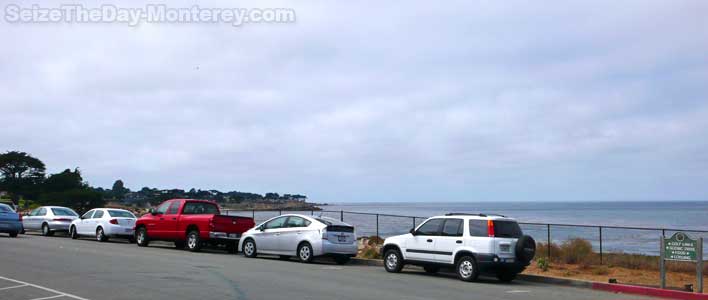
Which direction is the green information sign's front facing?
toward the camera

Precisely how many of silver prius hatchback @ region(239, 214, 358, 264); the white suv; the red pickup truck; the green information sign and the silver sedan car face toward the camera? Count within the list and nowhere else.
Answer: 1

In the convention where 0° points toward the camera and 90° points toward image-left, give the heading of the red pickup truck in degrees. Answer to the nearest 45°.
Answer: approximately 135°

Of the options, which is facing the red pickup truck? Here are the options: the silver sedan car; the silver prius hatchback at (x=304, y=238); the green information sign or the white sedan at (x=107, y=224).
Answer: the silver prius hatchback at (x=304, y=238)

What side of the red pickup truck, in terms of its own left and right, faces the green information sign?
back

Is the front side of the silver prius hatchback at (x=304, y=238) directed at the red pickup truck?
yes

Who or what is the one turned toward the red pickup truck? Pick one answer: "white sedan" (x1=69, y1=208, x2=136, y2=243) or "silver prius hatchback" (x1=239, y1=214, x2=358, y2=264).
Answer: "silver prius hatchback" (x1=239, y1=214, x2=358, y2=264)

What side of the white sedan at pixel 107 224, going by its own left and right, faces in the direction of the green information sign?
back

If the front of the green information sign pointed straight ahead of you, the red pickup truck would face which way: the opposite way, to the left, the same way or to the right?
to the right

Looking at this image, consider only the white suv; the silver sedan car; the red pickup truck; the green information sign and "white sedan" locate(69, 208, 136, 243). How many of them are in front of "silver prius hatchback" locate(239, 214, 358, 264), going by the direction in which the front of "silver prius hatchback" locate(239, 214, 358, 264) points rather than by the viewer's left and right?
3

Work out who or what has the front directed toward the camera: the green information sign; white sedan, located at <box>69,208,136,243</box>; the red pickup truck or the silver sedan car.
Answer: the green information sign

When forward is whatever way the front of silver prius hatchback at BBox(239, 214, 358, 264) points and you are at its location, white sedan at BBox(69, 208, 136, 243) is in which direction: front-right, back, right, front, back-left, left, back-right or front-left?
front

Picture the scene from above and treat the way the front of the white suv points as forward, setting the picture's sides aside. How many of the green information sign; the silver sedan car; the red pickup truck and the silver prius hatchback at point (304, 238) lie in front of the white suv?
3

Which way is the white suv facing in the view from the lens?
facing away from the viewer and to the left of the viewer

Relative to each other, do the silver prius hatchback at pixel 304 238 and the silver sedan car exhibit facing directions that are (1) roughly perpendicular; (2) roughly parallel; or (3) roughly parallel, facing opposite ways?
roughly parallel
